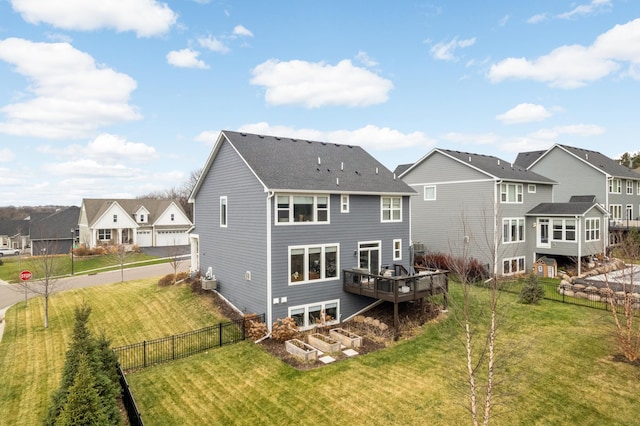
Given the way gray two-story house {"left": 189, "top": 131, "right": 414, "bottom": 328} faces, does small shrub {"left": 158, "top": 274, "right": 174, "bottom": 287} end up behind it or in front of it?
in front

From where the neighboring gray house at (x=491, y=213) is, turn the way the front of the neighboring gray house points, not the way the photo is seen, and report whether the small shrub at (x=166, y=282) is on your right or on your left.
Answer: on your left

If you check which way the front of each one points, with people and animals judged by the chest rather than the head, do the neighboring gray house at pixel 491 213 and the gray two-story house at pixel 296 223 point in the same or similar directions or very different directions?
same or similar directions

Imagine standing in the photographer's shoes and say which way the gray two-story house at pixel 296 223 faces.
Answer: facing away from the viewer and to the left of the viewer

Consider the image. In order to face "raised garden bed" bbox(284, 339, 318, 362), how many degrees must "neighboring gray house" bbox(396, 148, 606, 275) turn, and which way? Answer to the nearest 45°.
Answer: approximately 135° to its left

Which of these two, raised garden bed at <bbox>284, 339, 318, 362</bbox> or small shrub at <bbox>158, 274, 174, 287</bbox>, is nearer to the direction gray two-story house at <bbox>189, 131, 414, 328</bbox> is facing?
the small shrub

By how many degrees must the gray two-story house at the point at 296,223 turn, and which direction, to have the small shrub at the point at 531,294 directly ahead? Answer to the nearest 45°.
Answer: approximately 135° to its right

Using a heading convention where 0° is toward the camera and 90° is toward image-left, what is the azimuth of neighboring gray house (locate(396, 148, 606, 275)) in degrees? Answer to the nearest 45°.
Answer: approximately 135°

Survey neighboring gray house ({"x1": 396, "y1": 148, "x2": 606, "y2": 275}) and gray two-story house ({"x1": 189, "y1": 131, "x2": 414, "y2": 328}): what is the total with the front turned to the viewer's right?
0

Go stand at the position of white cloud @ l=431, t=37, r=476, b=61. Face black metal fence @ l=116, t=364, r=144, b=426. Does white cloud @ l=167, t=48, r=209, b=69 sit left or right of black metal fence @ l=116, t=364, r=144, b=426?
right

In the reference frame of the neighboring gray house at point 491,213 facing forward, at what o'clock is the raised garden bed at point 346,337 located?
The raised garden bed is roughly at 8 o'clock from the neighboring gray house.
